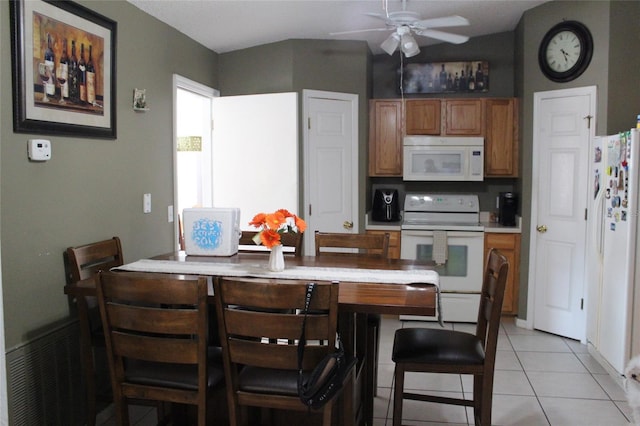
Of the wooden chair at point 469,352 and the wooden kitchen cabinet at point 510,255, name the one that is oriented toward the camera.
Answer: the wooden kitchen cabinet

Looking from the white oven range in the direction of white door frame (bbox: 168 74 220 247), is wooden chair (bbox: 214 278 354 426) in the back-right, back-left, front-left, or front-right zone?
front-left

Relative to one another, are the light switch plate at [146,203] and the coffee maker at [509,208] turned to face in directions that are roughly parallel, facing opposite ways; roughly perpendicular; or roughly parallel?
roughly perpendicular

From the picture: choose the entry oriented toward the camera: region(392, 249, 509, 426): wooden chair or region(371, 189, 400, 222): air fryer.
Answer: the air fryer

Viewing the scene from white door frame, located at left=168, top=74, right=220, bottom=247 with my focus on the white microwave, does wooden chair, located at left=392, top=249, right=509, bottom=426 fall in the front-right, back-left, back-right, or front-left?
front-right

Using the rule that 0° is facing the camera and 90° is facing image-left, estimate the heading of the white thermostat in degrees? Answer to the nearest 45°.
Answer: approximately 315°

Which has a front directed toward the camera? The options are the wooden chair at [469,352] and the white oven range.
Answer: the white oven range

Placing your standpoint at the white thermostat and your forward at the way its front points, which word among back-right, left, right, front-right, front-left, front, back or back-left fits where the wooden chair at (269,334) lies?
front

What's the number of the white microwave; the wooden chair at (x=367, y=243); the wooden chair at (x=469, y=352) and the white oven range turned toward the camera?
3

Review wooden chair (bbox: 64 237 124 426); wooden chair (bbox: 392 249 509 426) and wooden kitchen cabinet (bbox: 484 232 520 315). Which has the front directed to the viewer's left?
wooden chair (bbox: 392 249 509 426)

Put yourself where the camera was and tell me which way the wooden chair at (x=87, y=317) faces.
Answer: facing the viewer and to the right of the viewer

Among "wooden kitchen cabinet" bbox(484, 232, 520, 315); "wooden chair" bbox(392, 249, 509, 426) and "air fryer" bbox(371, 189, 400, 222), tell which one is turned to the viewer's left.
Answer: the wooden chair

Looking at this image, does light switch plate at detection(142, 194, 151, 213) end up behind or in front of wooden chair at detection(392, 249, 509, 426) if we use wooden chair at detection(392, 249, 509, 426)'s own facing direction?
in front

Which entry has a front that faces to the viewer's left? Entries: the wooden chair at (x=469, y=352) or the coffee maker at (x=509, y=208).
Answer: the wooden chair
